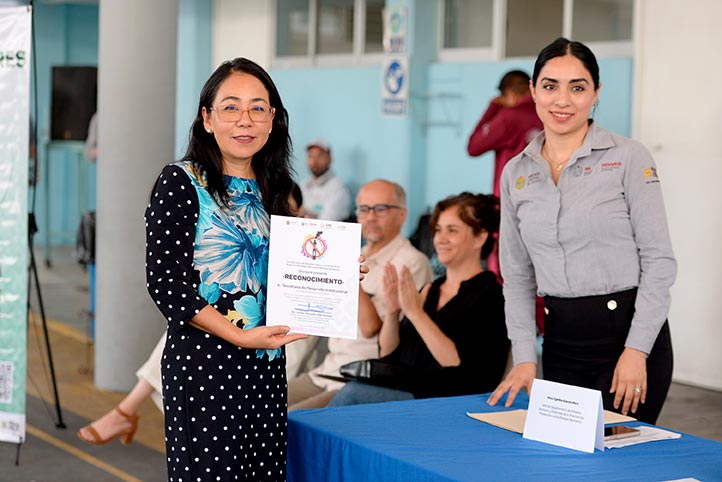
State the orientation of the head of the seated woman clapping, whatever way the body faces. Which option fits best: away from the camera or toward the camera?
toward the camera

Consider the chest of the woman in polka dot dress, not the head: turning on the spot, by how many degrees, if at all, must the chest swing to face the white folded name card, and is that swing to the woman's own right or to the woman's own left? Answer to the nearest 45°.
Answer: approximately 45° to the woman's own left

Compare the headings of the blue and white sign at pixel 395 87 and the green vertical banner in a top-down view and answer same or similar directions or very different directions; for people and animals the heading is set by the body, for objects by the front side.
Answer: same or similar directions

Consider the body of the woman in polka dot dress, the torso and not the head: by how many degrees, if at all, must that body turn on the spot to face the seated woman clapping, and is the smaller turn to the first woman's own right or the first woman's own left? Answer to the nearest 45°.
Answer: approximately 90° to the first woman's own left

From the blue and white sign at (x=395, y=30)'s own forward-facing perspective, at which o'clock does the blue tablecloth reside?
The blue tablecloth is roughly at 12 o'clock from the blue and white sign.

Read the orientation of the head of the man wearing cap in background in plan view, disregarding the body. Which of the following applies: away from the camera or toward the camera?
toward the camera

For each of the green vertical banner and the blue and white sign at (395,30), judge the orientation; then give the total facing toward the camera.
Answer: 2

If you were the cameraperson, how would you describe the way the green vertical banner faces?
facing the viewer

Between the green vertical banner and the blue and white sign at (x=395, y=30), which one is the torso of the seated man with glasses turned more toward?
the green vertical banner

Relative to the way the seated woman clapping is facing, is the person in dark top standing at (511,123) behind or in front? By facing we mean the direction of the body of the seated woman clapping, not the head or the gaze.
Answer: behind

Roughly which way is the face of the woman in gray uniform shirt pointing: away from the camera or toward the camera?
toward the camera

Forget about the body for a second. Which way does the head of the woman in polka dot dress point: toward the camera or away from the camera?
toward the camera

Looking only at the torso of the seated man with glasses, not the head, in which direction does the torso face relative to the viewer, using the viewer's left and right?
facing the viewer and to the left of the viewer

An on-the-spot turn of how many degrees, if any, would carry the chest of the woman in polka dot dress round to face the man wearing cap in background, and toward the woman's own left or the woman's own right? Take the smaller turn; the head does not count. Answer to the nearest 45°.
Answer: approximately 135° to the woman's own left

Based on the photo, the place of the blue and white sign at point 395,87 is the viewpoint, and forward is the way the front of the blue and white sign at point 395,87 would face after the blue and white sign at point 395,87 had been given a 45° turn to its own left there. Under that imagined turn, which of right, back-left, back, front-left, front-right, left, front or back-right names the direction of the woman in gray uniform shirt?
front-right
